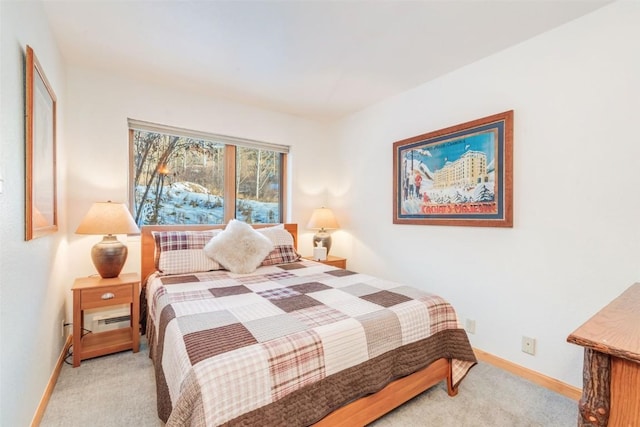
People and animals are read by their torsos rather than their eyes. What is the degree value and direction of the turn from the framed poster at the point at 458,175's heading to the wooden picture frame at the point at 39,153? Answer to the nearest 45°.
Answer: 0° — it already faces it

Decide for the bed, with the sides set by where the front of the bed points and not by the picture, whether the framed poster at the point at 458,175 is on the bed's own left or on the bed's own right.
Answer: on the bed's own left

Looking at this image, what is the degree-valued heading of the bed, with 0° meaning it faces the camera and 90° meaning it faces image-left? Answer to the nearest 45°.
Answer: approximately 315°

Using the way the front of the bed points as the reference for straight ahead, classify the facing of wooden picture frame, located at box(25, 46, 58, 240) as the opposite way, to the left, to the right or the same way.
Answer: to the left

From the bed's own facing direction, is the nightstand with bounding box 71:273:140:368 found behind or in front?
behind

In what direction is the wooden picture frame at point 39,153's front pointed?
to the viewer's right

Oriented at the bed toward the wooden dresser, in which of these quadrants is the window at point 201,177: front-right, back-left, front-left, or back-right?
back-left

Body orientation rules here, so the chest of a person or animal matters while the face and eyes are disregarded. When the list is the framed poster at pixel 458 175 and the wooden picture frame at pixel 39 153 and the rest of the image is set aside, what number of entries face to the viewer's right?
1

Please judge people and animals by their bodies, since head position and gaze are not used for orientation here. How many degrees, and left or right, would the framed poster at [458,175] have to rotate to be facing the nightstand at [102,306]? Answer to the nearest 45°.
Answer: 0° — it already faces it

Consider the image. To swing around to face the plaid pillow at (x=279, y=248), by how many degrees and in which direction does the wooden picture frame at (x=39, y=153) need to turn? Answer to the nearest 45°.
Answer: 0° — it already faces it
